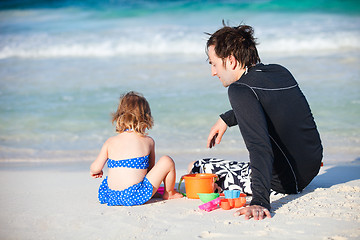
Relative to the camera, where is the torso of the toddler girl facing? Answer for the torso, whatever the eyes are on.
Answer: away from the camera

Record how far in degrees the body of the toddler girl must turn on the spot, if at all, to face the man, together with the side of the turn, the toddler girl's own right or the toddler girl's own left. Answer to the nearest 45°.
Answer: approximately 135° to the toddler girl's own right

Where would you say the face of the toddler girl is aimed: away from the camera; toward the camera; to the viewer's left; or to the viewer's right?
away from the camera

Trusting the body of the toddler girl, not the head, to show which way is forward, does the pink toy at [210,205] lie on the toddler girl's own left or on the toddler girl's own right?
on the toddler girl's own right

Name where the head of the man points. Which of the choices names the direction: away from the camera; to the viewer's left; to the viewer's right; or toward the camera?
to the viewer's left

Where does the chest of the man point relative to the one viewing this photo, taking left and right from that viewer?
facing away from the viewer and to the left of the viewer
